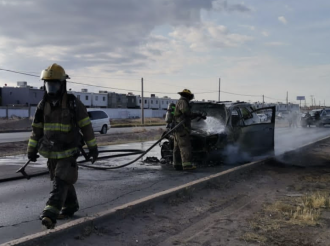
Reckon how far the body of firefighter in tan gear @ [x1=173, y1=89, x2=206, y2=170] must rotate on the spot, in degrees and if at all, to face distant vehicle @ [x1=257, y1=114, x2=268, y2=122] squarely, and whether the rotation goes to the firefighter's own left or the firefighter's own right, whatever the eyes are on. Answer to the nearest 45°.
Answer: approximately 45° to the firefighter's own left

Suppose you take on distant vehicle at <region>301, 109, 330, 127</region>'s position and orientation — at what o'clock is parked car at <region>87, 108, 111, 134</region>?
The parked car is roughly at 12 o'clock from the distant vehicle.

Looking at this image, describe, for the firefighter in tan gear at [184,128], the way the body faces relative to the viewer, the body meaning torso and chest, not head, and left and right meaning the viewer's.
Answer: facing to the right of the viewer

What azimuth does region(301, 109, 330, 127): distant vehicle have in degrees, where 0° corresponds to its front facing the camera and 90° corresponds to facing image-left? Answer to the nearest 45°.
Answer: approximately 45°

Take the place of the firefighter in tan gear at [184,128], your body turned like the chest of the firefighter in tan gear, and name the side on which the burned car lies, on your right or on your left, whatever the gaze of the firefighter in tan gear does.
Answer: on your left
